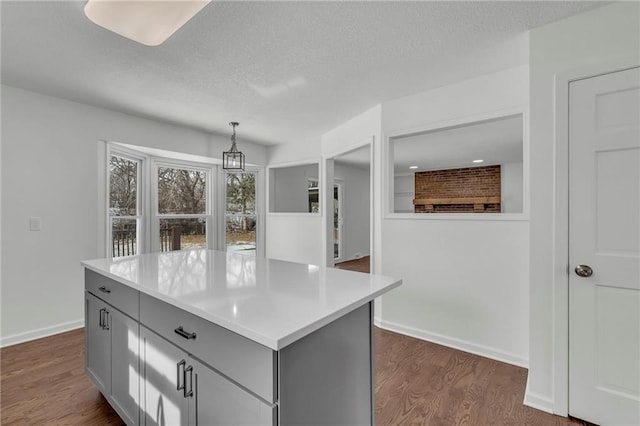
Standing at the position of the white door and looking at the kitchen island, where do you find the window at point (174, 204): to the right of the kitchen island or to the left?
right

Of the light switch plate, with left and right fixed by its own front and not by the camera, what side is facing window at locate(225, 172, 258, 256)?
left

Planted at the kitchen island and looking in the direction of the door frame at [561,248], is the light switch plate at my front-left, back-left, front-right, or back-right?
back-left

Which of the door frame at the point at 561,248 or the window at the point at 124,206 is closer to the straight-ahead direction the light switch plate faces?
the door frame

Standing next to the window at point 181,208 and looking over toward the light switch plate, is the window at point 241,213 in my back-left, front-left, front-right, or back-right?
back-left

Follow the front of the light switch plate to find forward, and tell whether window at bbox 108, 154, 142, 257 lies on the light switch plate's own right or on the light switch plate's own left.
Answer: on the light switch plate's own left

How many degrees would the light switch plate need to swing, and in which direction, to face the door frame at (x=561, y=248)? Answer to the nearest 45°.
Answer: approximately 45° to its left

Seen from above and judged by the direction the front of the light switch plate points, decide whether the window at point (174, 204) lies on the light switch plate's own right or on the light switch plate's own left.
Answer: on the light switch plate's own left
